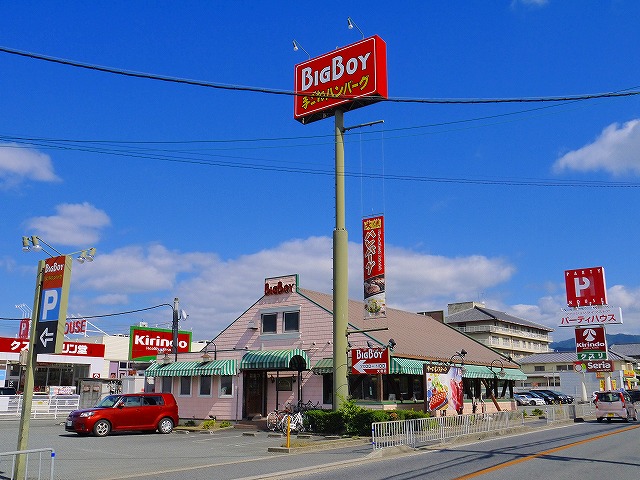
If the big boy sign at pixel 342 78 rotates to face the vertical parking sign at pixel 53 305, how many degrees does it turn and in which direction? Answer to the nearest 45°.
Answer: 0° — it already faces it

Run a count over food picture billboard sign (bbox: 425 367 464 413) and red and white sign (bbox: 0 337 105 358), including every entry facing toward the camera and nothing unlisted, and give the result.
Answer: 2

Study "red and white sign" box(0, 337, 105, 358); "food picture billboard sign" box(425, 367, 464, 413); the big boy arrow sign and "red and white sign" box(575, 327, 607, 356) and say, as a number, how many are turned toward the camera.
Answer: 4

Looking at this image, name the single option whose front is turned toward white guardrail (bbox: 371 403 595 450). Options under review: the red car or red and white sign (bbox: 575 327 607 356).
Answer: the red and white sign

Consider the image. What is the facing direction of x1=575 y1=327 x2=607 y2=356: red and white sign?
toward the camera

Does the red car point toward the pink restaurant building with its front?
no

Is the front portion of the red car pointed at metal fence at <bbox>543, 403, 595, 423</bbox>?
no

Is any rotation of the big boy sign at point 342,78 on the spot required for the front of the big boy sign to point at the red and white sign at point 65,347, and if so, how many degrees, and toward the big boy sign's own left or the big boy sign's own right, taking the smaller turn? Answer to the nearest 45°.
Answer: approximately 90° to the big boy sign's own right

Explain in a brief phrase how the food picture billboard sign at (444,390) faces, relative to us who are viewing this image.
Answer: facing the viewer

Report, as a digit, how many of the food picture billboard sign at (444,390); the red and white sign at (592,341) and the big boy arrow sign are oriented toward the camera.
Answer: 3

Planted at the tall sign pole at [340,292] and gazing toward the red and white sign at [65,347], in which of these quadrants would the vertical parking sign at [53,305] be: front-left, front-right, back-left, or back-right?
back-left

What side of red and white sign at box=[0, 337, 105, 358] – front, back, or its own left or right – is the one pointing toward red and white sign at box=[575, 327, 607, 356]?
left

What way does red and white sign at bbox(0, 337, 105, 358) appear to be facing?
toward the camera

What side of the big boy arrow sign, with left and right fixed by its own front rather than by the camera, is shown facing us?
front

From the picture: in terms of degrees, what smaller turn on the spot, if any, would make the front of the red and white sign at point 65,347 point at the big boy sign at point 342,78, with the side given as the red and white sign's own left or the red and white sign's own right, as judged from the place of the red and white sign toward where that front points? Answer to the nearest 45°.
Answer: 0° — it already faces it
